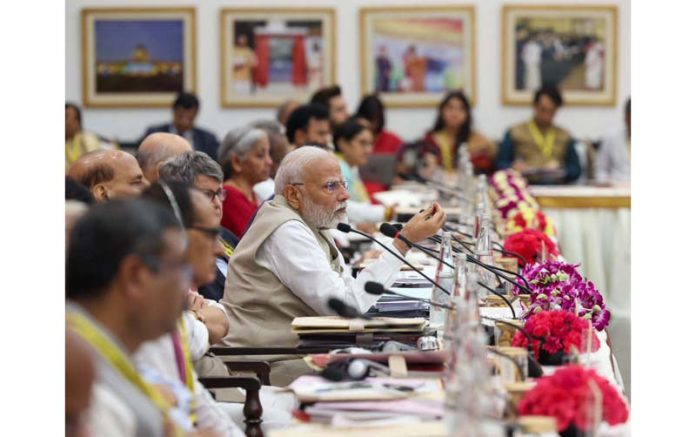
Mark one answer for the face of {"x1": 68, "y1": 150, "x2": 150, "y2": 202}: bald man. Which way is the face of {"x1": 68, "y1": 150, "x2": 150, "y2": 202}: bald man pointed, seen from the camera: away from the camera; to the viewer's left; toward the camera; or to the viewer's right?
to the viewer's right

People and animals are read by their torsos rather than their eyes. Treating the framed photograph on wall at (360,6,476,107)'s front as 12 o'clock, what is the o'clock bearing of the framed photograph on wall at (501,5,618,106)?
the framed photograph on wall at (501,5,618,106) is roughly at 9 o'clock from the framed photograph on wall at (360,6,476,107).

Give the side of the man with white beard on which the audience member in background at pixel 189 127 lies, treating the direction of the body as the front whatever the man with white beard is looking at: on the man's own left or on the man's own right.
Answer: on the man's own left

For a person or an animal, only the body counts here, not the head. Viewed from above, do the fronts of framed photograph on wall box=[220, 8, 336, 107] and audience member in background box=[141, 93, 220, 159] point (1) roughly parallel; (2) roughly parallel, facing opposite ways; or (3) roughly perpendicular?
roughly parallel

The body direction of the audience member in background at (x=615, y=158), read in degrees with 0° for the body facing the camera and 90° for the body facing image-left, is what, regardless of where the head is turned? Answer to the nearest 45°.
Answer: approximately 0°

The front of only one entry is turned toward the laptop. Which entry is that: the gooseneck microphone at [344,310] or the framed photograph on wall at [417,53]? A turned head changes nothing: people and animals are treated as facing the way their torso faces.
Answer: the framed photograph on wall

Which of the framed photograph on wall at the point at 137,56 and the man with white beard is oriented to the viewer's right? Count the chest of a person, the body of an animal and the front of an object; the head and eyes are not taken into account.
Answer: the man with white beard

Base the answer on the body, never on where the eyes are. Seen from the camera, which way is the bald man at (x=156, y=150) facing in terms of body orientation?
to the viewer's right

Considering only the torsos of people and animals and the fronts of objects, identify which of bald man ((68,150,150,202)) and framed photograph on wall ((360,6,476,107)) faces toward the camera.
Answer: the framed photograph on wall

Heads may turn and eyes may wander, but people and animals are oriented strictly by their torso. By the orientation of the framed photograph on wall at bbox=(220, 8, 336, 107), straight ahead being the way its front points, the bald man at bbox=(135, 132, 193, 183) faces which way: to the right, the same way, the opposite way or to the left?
to the left

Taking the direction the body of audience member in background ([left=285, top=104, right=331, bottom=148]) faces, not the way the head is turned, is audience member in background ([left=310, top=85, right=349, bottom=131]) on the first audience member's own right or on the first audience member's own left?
on the first audience member's own left

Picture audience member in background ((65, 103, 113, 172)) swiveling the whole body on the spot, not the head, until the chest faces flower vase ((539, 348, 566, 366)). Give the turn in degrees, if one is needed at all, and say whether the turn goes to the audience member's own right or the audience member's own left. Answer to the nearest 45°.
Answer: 0° — they already face it

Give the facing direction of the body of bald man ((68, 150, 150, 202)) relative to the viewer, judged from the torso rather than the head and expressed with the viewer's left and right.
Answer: facing to the right of the viewer

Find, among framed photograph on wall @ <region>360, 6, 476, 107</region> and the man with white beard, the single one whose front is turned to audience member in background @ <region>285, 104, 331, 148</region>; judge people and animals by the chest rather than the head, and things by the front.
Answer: the framed photograph on wall

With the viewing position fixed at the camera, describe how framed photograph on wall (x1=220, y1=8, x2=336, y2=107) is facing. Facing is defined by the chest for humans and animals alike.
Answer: facing the viewer

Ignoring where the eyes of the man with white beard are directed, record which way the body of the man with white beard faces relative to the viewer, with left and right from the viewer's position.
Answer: facing to the right of the viewer
